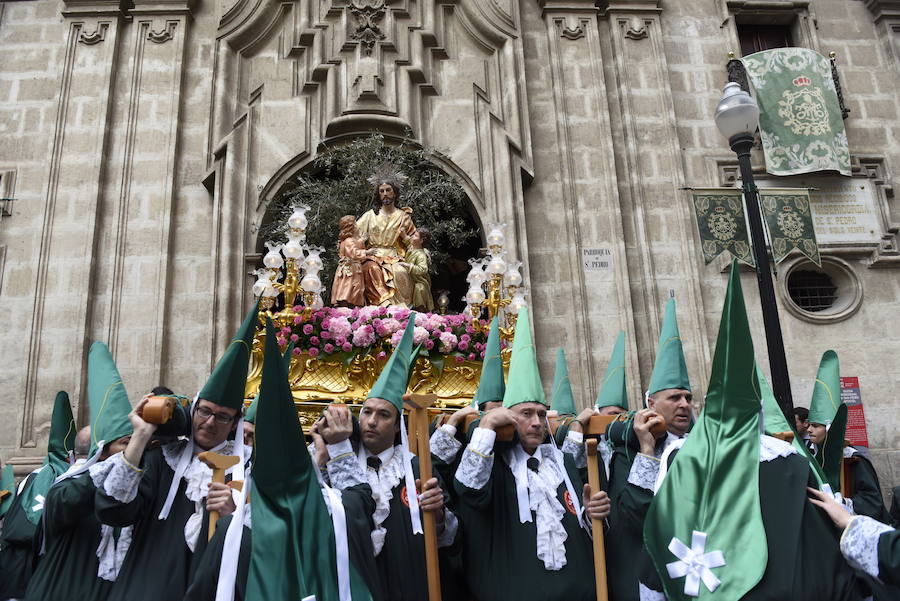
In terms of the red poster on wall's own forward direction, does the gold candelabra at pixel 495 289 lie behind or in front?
in front

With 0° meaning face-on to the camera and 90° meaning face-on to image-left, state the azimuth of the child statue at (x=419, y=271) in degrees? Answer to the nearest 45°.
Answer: approximately 90°

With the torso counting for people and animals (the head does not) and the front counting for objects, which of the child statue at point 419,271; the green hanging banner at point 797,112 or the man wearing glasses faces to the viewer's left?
the child statue

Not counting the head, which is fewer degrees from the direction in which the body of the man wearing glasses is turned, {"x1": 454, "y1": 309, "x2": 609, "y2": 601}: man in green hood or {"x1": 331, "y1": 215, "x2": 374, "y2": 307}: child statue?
the man in green hood

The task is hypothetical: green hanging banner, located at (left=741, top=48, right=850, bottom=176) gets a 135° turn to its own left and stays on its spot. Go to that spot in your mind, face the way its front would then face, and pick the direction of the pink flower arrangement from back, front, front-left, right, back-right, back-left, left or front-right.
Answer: back

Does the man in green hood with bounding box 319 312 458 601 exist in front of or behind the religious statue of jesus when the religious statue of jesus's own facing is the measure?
in front

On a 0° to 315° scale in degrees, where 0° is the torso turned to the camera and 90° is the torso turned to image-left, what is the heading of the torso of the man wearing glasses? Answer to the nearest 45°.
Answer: approximately 315°
